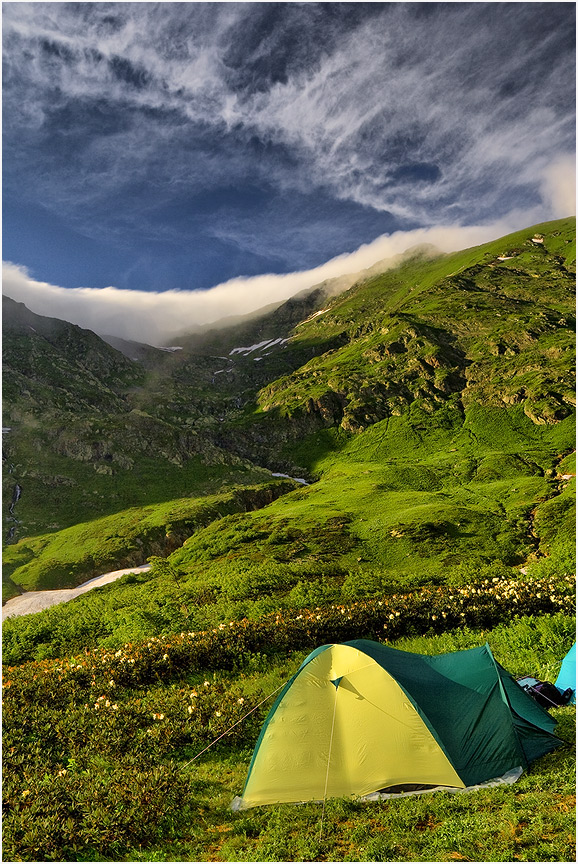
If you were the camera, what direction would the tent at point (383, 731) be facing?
facing the viewer and to the left of the viewer

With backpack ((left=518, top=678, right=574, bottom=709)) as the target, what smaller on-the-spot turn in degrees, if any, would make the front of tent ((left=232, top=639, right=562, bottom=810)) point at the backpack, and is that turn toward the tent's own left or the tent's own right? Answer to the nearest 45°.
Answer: approximately 180°

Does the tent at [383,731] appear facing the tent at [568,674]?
no
